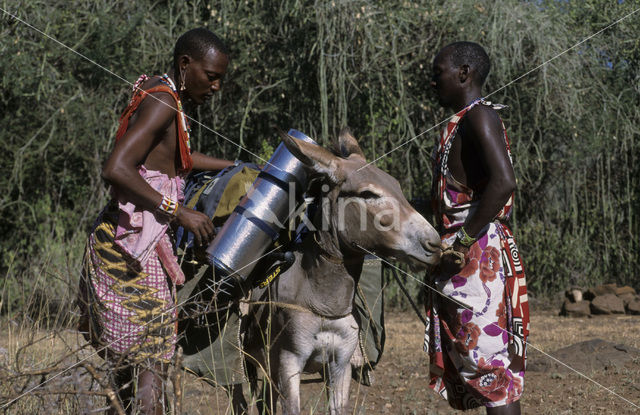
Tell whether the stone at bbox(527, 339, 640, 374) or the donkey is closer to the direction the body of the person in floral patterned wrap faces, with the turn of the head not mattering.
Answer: the donkey

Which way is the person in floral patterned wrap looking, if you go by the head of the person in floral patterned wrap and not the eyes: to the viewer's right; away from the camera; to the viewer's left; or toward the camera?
to the viewer's left

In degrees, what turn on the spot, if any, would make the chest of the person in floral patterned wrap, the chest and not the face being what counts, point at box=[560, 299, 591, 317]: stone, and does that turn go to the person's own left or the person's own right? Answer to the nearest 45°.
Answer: approximately 90° to the person's own right

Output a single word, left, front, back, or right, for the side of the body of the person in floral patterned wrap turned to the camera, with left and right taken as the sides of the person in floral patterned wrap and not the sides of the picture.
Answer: left

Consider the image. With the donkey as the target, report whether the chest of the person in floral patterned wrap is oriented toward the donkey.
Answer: yes

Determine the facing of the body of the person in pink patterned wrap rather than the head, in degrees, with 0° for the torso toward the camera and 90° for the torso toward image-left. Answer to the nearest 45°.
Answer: approximately 270°

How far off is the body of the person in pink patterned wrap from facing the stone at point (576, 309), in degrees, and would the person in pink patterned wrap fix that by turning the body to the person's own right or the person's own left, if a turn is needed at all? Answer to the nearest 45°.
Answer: approximately 45° to the person's own left

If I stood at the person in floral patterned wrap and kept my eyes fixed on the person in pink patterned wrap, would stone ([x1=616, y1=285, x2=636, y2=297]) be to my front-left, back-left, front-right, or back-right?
back-right

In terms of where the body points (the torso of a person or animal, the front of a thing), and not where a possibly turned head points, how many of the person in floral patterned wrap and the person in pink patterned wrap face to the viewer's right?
1

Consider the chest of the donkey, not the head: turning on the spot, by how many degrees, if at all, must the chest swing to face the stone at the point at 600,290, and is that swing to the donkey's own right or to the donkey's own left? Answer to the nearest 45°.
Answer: approximately 90° to the donkey's own left

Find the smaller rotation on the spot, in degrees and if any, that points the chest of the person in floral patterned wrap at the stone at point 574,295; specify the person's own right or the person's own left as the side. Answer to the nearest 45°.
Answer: approximately 90° to the person's own right

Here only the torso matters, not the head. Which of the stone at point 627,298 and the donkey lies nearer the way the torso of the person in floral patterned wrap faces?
the donkey

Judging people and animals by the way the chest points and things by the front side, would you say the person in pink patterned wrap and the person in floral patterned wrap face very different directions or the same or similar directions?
very different directions
